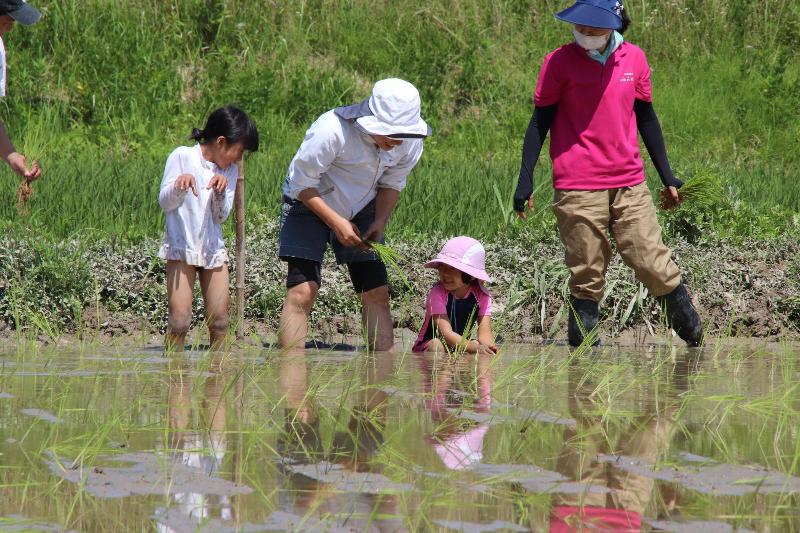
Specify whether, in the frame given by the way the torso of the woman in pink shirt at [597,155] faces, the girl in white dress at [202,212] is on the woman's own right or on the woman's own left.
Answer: on the woman's own right

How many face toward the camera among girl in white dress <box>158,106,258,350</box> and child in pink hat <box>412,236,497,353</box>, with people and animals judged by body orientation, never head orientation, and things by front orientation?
2

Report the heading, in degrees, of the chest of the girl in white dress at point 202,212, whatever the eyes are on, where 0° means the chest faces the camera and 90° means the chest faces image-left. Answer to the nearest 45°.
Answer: approximately 0°

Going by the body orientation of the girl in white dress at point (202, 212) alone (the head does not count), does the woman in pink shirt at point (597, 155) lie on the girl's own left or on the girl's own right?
on the girl's own left

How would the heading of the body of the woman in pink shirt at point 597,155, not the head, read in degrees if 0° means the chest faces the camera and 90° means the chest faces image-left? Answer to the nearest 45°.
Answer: approximately 0°
